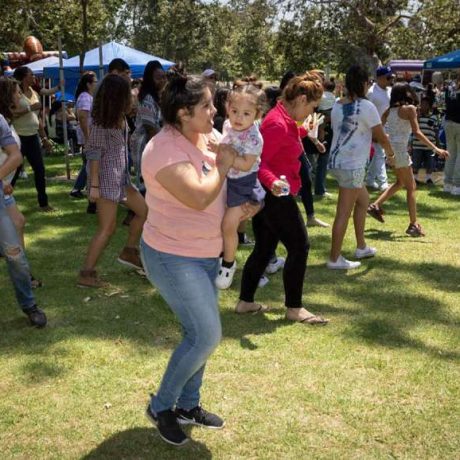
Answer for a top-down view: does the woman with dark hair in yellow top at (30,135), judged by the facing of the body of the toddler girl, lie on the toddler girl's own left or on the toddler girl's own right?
on the toddler girl's own right

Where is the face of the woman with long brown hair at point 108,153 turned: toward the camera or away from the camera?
away from the camera

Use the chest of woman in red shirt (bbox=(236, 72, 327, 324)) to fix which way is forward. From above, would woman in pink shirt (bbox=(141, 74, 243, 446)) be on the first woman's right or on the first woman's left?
on the first woman's right

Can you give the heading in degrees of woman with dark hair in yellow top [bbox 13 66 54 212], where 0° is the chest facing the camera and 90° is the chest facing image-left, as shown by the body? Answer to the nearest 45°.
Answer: approximately 315°

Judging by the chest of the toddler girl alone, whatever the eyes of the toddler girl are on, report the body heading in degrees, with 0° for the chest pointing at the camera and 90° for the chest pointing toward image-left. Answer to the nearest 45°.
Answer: approximately 45°

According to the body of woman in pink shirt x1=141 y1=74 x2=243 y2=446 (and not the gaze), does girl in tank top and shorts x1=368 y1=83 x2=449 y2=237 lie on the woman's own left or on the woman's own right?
on the woman's own left

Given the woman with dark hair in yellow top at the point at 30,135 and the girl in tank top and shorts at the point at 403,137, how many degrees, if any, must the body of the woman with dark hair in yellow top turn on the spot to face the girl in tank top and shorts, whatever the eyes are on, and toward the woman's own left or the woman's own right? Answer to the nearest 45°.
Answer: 0° — they already face them
